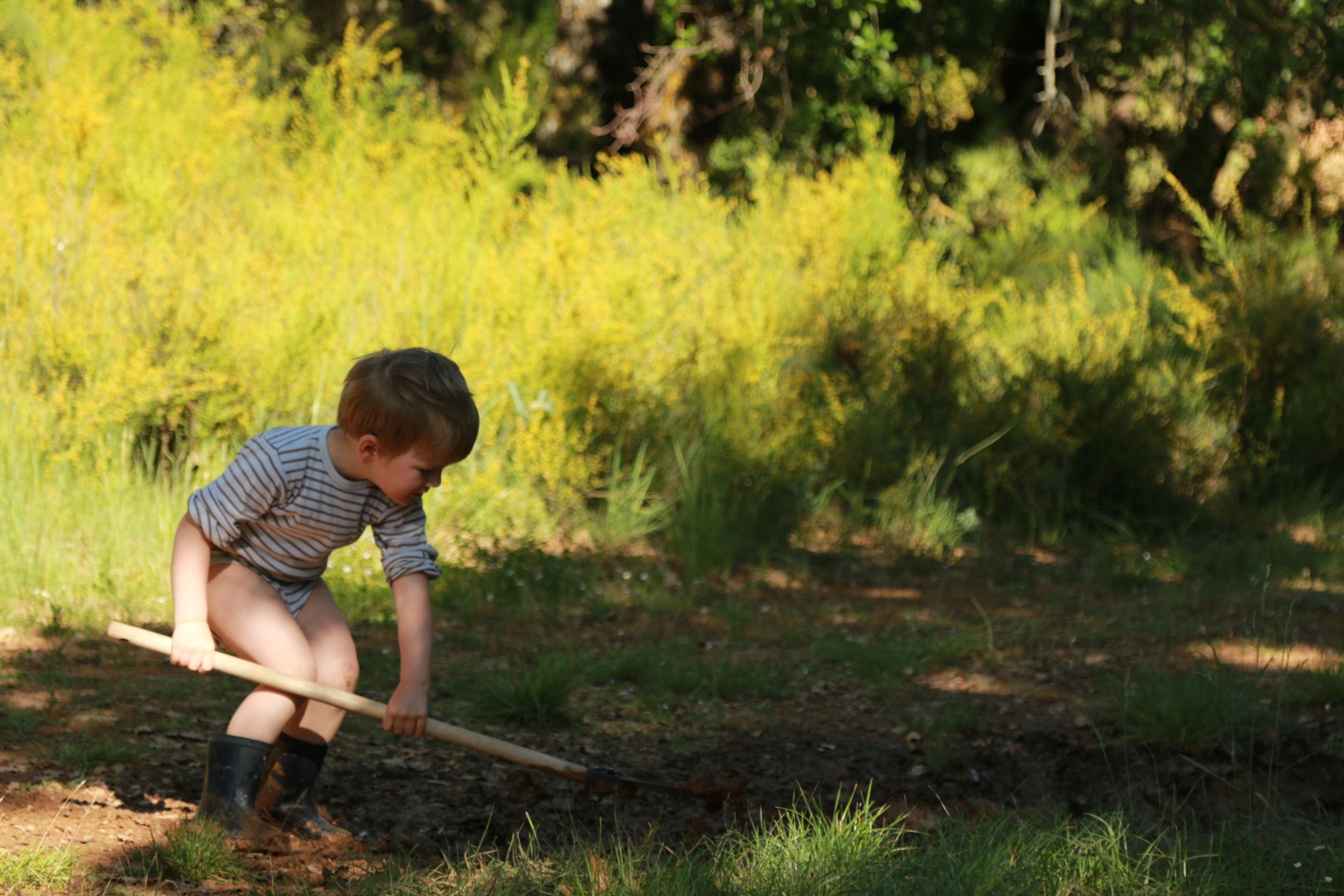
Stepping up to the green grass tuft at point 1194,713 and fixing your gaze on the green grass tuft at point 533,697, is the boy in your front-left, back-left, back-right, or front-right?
front-left

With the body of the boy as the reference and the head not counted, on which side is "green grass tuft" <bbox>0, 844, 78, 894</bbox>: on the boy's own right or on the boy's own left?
on the boy's own right

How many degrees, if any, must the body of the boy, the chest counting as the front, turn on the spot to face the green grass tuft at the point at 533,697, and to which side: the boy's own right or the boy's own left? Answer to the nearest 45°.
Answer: approximately 90° to the boy's own left

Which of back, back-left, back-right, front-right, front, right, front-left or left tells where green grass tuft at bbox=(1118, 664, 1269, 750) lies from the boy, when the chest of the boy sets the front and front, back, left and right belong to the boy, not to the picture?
front-left

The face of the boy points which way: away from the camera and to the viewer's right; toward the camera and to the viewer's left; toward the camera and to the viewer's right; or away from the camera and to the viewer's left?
toward the camera and to the viewer's right

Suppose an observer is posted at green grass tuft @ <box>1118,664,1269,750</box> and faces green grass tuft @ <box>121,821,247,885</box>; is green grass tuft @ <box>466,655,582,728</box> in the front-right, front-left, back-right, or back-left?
front-right

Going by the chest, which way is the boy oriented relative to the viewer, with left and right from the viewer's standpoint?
facing the viewer and to the right of the viewer
